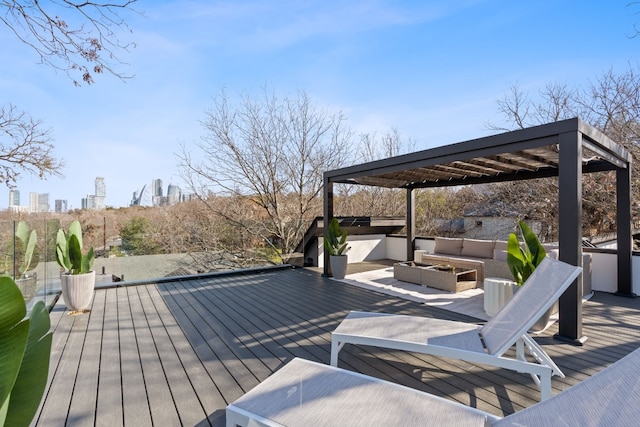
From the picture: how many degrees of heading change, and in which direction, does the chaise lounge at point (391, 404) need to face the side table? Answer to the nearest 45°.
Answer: approximately 90° to its right

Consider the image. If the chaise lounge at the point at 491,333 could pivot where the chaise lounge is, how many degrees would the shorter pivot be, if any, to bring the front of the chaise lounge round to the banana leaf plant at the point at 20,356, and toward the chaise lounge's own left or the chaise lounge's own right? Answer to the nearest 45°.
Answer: approximately 45° to the chaise lounge's own left

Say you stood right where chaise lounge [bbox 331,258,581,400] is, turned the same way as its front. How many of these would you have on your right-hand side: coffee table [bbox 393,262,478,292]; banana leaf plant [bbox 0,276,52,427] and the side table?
2

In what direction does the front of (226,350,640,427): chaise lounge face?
to the viewer's left

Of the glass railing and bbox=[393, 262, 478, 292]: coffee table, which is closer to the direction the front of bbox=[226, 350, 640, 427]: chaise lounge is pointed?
the glass railing

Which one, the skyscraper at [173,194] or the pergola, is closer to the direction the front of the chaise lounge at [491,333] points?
the skyscraper

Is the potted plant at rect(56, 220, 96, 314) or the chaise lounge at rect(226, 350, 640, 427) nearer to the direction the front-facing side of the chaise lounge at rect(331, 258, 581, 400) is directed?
the potted plant

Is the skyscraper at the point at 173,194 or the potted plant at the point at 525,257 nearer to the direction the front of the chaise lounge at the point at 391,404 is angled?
the skyscraper

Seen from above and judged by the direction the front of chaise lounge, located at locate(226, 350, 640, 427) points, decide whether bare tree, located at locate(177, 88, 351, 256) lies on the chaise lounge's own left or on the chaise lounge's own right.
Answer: on the chaise lounge's own right

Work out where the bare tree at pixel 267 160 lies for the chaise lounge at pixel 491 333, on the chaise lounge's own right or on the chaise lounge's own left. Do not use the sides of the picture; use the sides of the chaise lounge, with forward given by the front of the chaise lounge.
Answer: on the chaise lounge's own right

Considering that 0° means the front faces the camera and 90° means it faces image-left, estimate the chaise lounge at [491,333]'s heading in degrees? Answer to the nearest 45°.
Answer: approximately 90°

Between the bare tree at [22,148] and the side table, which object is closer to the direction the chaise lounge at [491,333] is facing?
the bare tree

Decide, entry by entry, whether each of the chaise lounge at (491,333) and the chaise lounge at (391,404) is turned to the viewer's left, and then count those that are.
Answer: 2

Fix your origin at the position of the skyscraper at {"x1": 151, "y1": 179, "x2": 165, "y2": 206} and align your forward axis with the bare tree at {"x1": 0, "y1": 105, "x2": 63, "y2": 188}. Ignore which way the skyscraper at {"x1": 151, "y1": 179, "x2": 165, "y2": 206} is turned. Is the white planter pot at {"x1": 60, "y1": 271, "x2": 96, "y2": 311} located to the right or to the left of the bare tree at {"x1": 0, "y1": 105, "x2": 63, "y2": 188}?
left
